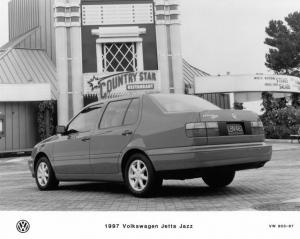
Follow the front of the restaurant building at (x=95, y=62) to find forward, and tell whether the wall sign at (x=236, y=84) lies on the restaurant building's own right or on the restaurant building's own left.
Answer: on the restaurant building's own left

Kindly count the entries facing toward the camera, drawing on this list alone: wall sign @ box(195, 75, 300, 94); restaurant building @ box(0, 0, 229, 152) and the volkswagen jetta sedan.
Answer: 2

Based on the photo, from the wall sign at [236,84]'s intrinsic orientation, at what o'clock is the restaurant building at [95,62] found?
The restaurant building is roughly at 2 o'clock from the wall sign.

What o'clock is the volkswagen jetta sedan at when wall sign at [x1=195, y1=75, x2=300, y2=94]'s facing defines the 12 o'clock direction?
The volkswagen jetta sedan is roughly at 12 o'clock from the wall sign.

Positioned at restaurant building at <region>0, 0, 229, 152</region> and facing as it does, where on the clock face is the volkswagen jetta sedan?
The volkswagen jetta sedan is roughly at 12 o'clock from the restaurant building.

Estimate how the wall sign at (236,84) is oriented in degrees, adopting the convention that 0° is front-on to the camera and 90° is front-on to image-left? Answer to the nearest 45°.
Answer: approximately 0°

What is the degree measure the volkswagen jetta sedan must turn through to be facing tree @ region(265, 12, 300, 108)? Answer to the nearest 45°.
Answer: approximately 45° to its right

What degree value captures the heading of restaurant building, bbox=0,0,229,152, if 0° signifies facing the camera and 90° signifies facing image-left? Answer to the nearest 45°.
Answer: approximately 0°

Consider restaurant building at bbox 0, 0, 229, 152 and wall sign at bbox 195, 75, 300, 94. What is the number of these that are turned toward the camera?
2

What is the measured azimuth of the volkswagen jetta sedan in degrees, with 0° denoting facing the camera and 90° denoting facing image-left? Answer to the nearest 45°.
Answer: approximately 135°
